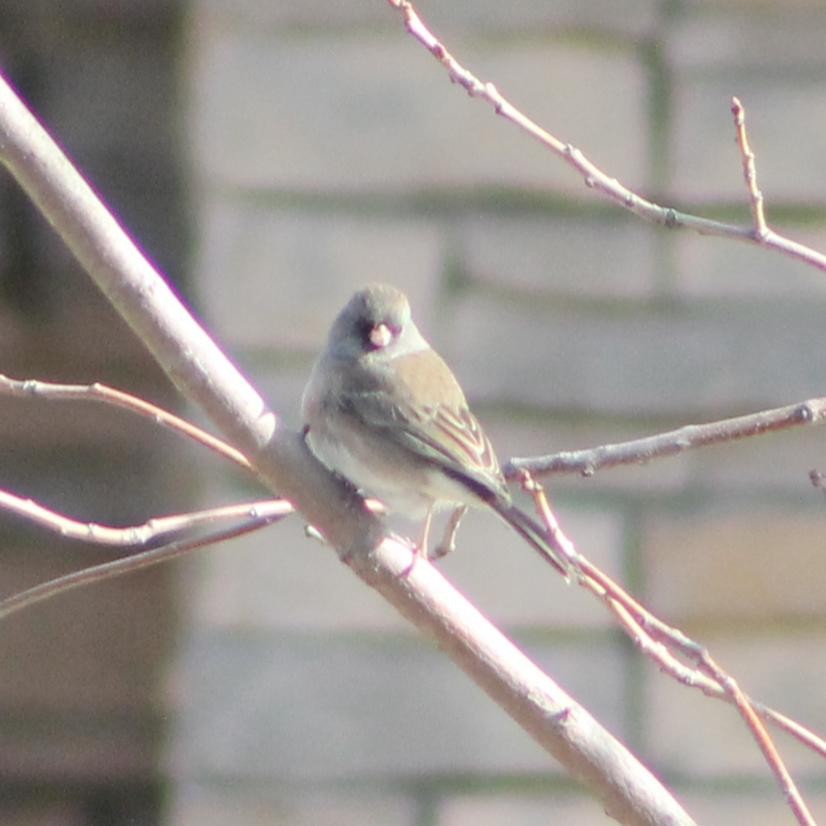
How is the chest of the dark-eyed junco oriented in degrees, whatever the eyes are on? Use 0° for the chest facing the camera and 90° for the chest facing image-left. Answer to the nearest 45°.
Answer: approximately 90°
